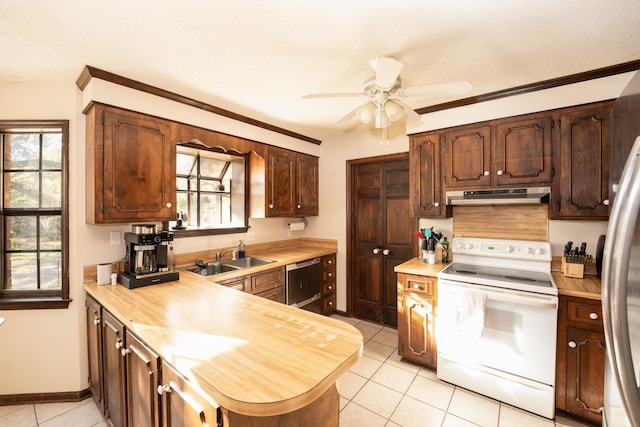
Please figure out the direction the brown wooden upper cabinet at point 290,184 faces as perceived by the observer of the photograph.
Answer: facing the viewer and to the right of the viewer

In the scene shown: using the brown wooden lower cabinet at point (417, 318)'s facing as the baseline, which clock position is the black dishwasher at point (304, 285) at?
The black dishwasher is roughly at 2 o'clock from the brown wooden lower cabinet.

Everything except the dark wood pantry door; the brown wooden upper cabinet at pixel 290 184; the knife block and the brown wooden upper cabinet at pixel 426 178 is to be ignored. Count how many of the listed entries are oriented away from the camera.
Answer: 0

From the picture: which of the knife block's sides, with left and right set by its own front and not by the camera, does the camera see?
front

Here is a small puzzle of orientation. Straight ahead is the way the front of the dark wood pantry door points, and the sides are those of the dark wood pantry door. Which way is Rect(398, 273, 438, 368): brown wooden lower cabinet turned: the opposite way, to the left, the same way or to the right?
the same way

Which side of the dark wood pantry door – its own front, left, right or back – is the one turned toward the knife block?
left

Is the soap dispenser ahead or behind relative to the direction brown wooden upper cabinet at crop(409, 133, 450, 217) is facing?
ahead

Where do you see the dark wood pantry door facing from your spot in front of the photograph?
facing the viewer and to the left of the viewer

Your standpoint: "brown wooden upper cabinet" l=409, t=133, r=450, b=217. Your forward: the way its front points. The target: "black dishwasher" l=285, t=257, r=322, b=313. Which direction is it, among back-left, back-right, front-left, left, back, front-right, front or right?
front-right

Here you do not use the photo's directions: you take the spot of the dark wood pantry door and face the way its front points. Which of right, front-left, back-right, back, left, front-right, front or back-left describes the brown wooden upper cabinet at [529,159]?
left

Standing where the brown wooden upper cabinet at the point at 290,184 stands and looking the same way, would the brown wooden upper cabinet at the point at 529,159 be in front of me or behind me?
in front

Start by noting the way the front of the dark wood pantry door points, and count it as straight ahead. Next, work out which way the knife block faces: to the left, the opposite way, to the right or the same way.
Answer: the same way

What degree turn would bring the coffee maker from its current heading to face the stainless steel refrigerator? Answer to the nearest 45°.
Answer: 0° — it already faces it

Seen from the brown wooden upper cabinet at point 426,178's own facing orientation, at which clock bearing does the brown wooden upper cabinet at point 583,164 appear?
the brown wooden upper cabinet at point 583,164 is roughly at 8 o'clock from the brown wooden upper cabinet at point 426,178.

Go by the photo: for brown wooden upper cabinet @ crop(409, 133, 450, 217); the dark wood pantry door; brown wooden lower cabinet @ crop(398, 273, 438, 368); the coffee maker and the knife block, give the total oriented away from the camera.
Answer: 0

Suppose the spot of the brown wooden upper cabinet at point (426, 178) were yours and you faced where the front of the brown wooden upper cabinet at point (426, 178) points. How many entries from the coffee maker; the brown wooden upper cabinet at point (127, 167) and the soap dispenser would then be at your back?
0

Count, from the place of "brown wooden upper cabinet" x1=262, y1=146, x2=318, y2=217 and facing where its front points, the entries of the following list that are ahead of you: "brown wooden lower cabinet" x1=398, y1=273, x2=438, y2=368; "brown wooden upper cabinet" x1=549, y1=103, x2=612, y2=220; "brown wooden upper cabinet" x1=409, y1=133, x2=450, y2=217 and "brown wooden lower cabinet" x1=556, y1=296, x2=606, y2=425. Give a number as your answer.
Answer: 4

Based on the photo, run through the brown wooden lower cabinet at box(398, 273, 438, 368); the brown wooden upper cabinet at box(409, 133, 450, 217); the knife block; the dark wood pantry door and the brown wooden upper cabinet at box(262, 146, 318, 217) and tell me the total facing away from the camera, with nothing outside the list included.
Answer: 0
